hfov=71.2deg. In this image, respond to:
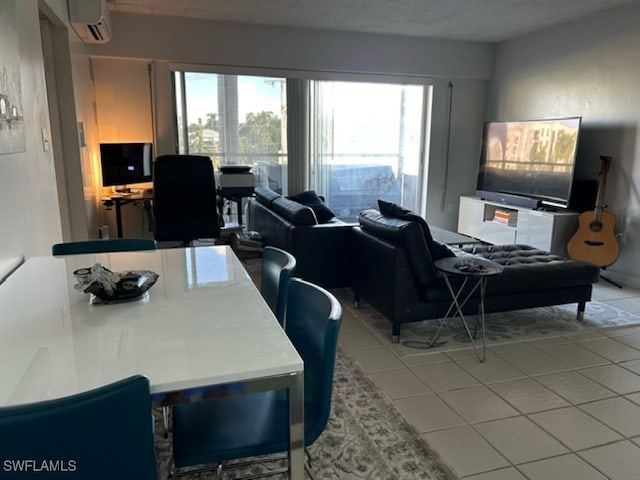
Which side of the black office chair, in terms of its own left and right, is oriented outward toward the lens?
back

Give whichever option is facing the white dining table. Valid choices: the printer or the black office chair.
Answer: the printer

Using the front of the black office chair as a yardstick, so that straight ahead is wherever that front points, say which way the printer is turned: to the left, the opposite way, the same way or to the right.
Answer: the opposite way

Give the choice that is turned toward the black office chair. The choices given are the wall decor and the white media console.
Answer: the white media console

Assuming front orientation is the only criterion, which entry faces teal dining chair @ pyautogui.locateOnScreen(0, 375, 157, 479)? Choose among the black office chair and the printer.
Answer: the printer

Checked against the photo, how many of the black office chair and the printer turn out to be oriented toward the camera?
1

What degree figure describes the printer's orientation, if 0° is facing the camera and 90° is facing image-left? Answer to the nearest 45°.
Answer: approximately 0°

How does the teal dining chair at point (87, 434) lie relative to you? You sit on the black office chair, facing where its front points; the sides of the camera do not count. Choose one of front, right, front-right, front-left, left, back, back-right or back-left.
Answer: back

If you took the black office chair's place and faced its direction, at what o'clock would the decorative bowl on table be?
The decorative bowl on table is roughly at 6 o'clock from the black office chair.
